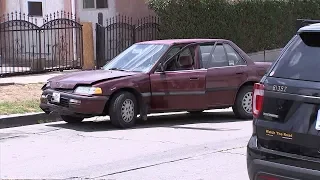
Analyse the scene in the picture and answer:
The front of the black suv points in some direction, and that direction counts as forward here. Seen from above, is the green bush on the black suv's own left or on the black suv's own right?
on the black suv's own left

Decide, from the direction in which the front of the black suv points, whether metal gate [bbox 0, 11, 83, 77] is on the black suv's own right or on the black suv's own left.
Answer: on the black suv's own left

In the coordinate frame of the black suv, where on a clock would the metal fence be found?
The metal fence is roughly at 10 o'clock from the black suv.

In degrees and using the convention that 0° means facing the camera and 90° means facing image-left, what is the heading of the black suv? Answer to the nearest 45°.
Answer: approximately 225°

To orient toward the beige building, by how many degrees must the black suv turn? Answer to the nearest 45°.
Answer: approximately 90° to its left
